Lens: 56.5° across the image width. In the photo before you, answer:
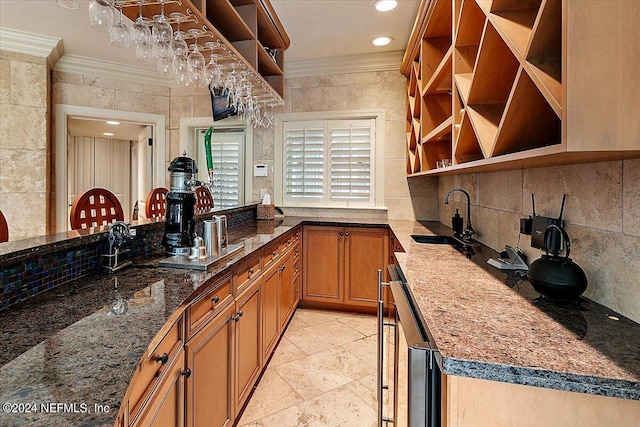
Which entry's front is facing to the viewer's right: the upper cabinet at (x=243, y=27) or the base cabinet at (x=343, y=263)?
the upper cabinet

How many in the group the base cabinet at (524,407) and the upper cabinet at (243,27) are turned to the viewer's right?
1

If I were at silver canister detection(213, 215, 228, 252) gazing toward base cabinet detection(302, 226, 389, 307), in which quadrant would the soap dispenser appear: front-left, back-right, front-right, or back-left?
front-right

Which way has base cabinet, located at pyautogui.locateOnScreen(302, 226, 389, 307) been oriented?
toward the camera

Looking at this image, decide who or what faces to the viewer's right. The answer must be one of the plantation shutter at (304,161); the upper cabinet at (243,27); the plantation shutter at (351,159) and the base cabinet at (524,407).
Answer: the upper cabinet

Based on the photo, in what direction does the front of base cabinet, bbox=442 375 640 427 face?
to the viewer's left

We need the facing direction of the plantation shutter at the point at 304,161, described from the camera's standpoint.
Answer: facing the viewer

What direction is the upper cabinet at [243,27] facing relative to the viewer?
to the viewer's right

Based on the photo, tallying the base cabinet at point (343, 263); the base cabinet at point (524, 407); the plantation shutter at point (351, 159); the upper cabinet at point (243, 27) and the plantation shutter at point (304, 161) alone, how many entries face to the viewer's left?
1

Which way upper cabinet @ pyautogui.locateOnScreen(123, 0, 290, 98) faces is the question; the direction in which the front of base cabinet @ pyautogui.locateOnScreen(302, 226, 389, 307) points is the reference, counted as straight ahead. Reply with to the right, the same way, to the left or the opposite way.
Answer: to the left

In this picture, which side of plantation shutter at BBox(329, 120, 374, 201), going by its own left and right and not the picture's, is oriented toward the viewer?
front
